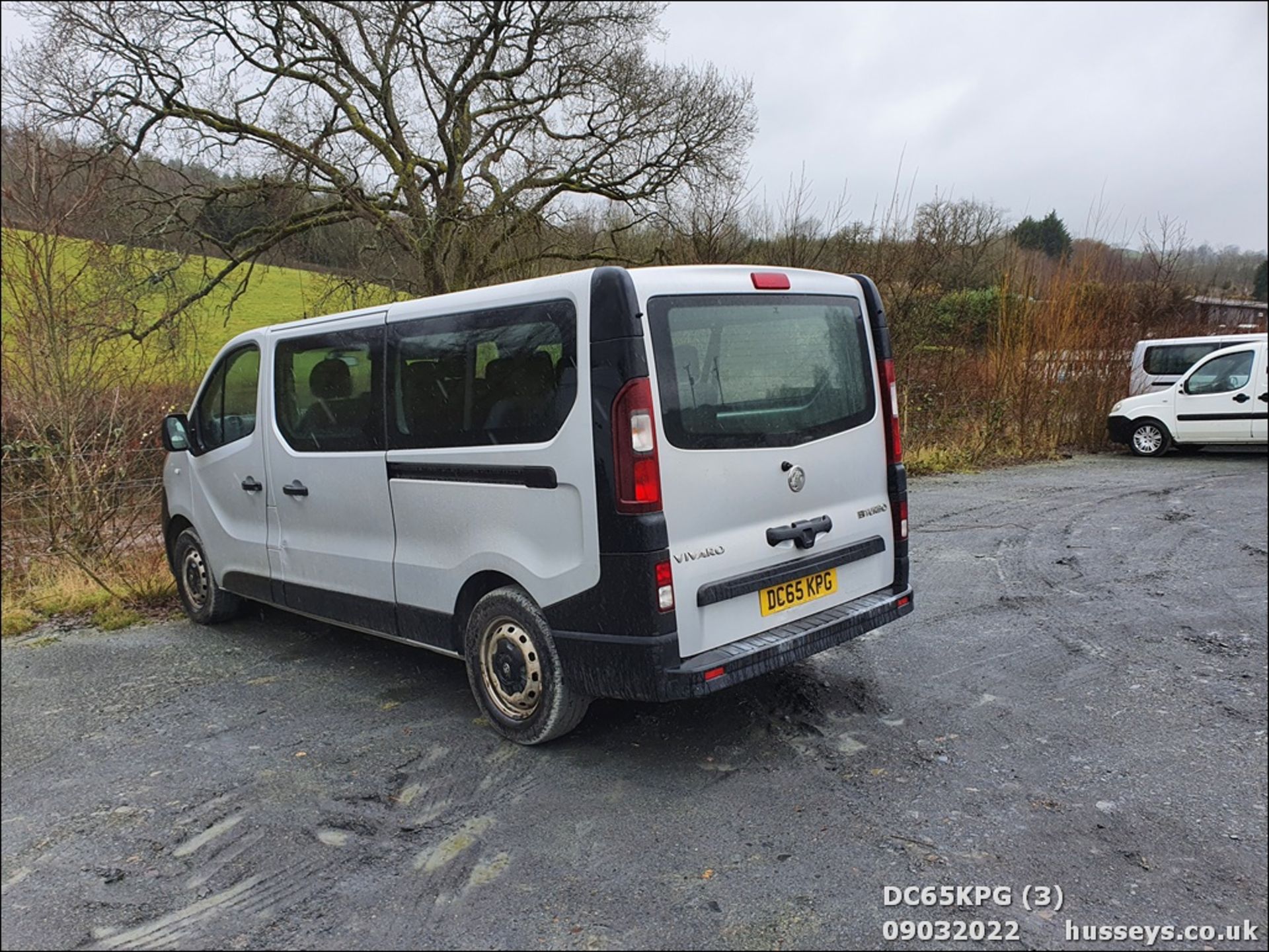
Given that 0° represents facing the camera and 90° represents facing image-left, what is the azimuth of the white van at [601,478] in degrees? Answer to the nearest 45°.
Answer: approximately 135°

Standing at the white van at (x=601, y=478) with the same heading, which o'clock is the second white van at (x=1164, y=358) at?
The second white van is roughly at 3 o'clock from the white van.

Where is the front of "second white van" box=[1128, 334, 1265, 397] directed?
to the viewer's right

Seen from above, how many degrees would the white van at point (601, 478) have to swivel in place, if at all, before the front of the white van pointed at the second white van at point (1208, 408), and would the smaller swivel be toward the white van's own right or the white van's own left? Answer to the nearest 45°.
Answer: approximately 90° to the white van's own right

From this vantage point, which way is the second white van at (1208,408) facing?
to the viewer's left

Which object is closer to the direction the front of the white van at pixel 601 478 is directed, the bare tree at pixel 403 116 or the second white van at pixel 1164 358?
the bare tree
